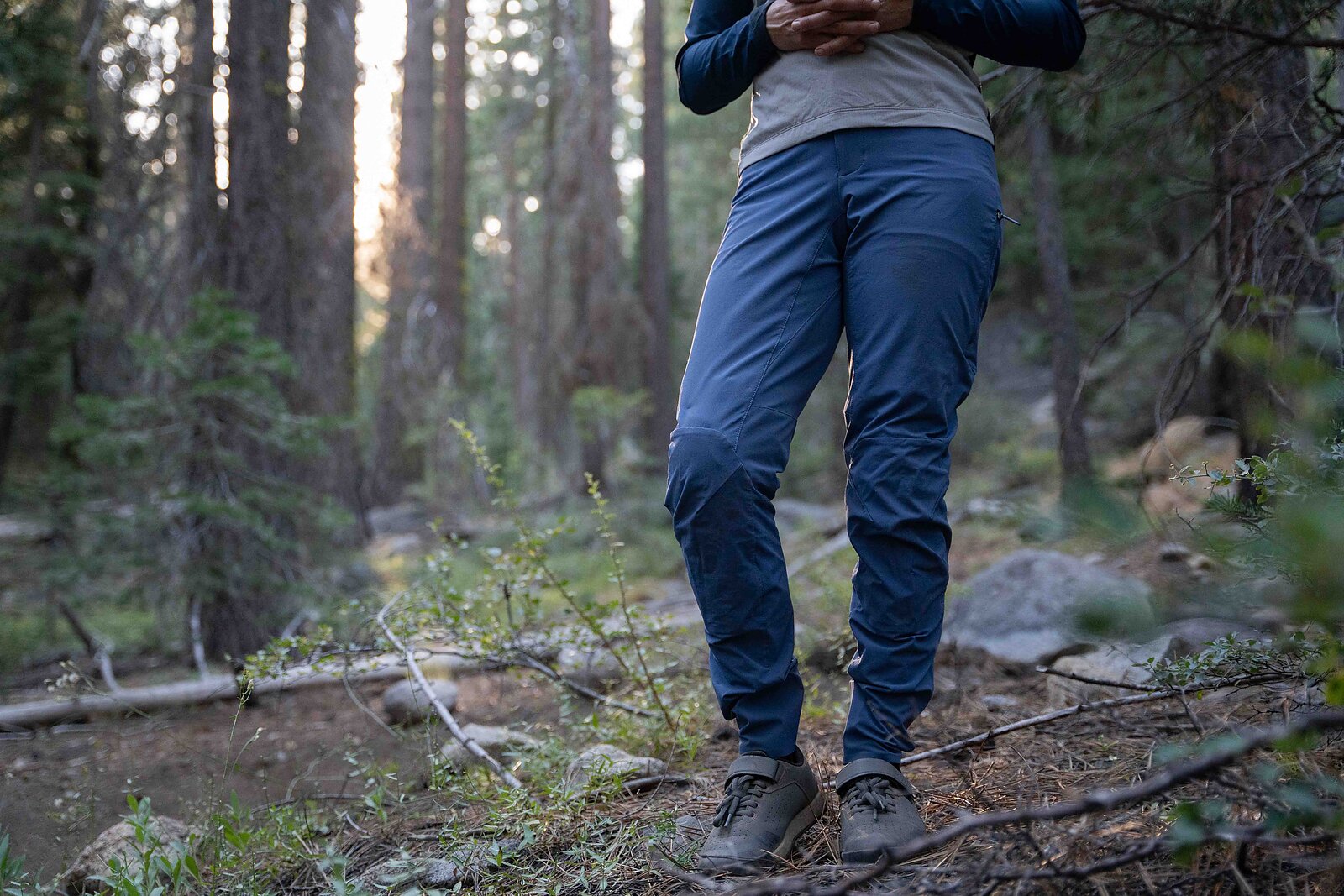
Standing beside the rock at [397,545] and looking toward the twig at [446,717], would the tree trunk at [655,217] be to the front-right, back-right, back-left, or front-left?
back-left

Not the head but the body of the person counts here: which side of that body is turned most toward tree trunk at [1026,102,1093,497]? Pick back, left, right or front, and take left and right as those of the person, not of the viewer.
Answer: back

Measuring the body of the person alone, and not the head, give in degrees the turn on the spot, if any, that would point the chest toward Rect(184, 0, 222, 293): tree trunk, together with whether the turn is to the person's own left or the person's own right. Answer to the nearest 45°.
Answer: approximately 135° to the person's own right

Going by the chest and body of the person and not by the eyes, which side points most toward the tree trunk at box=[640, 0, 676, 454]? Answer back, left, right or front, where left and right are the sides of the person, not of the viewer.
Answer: back

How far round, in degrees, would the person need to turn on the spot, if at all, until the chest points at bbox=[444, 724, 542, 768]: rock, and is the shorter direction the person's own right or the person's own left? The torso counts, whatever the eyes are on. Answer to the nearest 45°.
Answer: approximately 135° to the person's own right

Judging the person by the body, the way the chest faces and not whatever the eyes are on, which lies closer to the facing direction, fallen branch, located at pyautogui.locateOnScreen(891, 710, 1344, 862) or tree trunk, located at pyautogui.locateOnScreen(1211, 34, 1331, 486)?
the fallen branch

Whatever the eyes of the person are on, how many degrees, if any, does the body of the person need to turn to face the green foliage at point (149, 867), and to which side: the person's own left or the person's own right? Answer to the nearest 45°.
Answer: approximately 90° to the person's own right

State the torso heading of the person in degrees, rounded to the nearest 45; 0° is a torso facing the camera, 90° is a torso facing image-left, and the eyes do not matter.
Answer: approximately 0°
